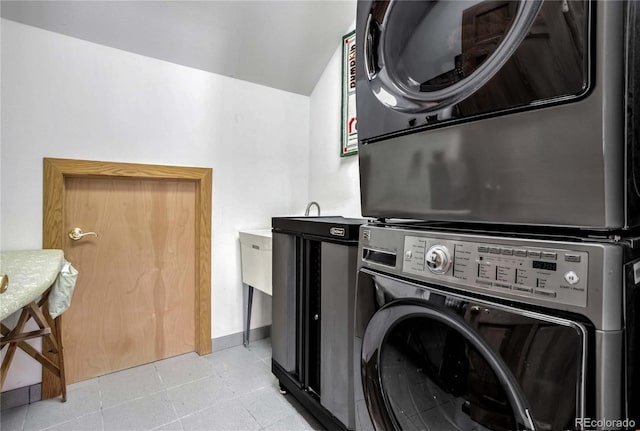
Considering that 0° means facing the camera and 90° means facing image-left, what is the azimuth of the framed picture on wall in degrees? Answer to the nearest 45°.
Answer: approximately 45°

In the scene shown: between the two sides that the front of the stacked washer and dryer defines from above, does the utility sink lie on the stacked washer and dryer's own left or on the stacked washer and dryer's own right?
on the stacked washer and dryer's own right

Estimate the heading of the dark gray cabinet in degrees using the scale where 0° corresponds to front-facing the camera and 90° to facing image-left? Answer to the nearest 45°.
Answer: approximately 45°

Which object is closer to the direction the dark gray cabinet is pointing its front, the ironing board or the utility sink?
the ironing board

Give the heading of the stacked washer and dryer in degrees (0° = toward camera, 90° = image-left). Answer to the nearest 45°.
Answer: approximately 45°

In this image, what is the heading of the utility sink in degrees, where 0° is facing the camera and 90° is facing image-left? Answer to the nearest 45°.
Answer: approximately 45°

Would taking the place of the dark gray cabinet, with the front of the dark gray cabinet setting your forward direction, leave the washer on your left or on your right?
on your left

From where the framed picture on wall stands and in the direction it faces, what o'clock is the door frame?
The door frame is roughly at 1 o'clock from the framed picture on wall.
